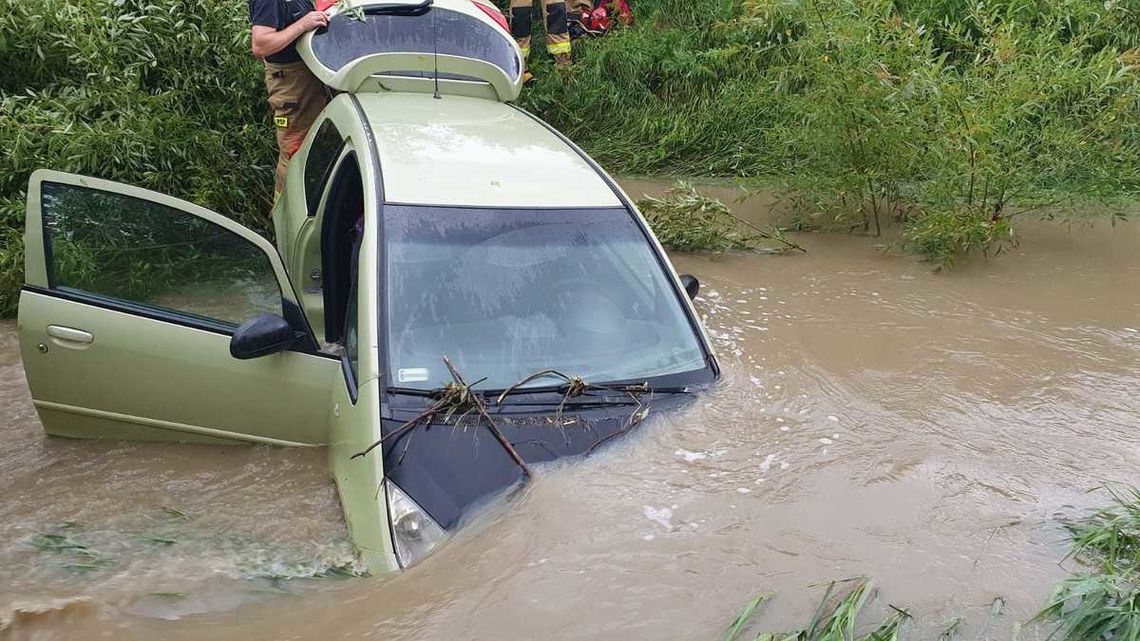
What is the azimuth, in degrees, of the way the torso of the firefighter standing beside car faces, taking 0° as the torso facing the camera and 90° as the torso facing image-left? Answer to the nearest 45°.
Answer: approximately 270°

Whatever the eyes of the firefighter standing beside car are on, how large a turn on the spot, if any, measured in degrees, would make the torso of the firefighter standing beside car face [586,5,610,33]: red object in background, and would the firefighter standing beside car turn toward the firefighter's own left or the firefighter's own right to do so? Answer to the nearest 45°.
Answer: approximately 45° to the firefighter's own left

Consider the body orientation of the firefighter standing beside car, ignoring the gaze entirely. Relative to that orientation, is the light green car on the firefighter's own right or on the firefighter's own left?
on the firefighter's own right

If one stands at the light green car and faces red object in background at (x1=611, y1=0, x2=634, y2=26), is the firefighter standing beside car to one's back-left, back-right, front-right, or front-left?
front-left

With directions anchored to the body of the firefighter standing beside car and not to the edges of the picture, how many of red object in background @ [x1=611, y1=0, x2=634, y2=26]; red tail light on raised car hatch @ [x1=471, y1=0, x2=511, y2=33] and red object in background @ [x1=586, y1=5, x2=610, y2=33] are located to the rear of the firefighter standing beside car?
0

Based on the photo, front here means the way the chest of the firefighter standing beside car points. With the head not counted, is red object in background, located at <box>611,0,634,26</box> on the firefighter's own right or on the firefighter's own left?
on the firefighter's own left

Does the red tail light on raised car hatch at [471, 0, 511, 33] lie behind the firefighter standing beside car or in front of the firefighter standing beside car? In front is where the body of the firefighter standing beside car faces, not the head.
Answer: in front

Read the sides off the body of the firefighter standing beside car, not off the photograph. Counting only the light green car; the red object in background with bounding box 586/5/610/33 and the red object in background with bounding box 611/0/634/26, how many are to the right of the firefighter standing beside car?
1

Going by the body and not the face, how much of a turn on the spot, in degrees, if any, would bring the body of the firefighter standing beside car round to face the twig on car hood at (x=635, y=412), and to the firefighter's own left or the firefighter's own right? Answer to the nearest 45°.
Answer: approximately 90° to the firefighter's own right
